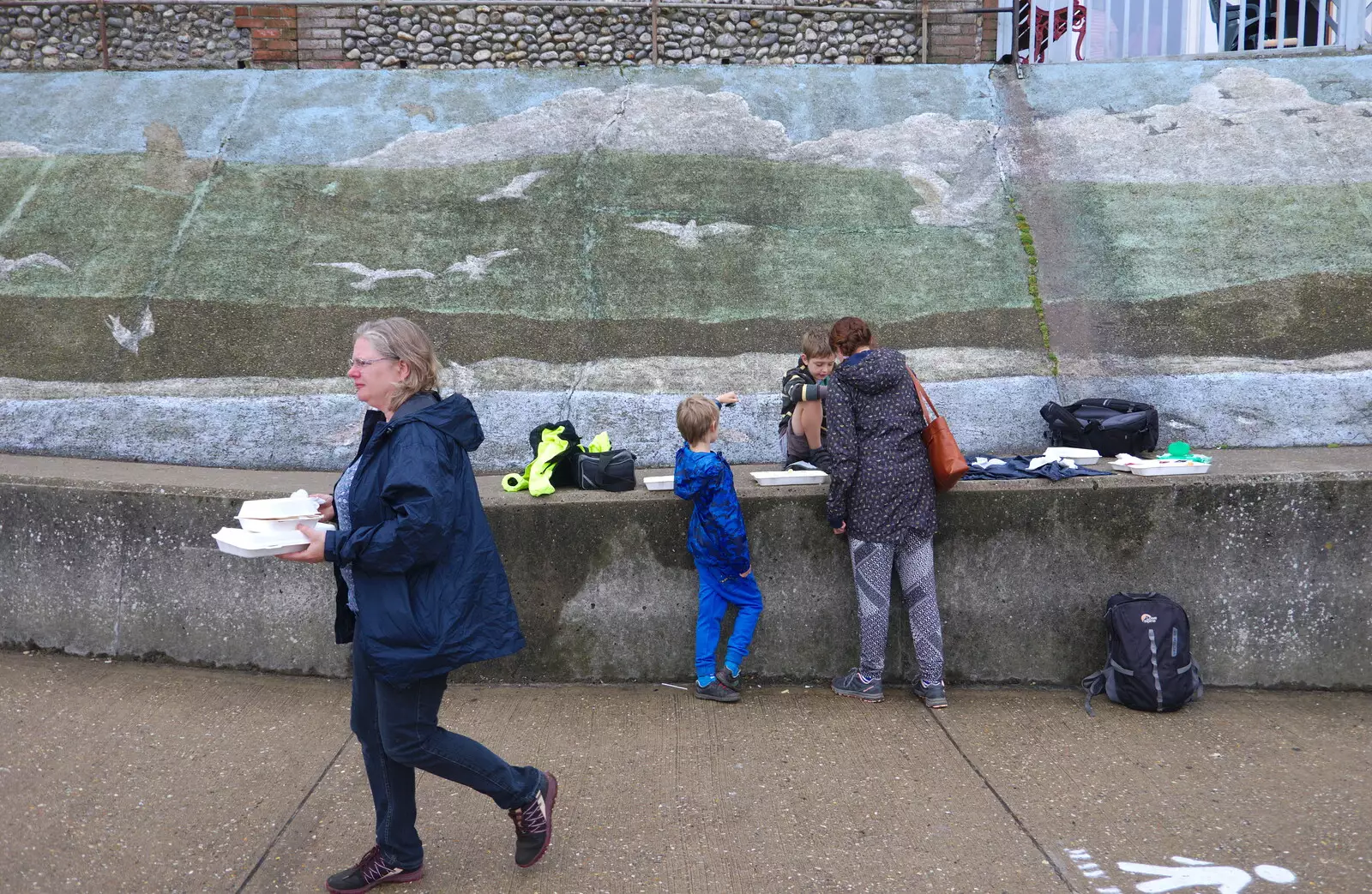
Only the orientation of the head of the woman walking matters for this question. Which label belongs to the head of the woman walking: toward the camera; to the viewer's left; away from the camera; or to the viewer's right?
to the viewer's left

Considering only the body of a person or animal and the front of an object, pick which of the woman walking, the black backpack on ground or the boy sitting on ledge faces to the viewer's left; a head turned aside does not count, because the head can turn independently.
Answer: the woman walking

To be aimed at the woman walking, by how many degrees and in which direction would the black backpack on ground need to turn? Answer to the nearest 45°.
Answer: approximately 45° to its right

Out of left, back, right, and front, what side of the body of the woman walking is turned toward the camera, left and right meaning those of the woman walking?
left

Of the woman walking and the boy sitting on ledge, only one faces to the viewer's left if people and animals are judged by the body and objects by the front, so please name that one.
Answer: the woman walking

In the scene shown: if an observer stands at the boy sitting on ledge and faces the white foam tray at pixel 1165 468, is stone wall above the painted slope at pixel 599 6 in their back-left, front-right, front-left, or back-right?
back-left

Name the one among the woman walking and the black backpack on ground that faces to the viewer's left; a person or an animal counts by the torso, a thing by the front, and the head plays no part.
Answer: the woman walking

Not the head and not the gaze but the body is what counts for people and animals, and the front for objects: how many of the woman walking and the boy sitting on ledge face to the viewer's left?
1

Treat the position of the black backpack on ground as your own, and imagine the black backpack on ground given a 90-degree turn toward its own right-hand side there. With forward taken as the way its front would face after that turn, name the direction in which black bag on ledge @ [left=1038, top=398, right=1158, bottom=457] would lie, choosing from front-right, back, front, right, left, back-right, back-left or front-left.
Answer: right

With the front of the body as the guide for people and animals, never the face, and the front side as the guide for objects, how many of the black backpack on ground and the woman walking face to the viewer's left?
1
